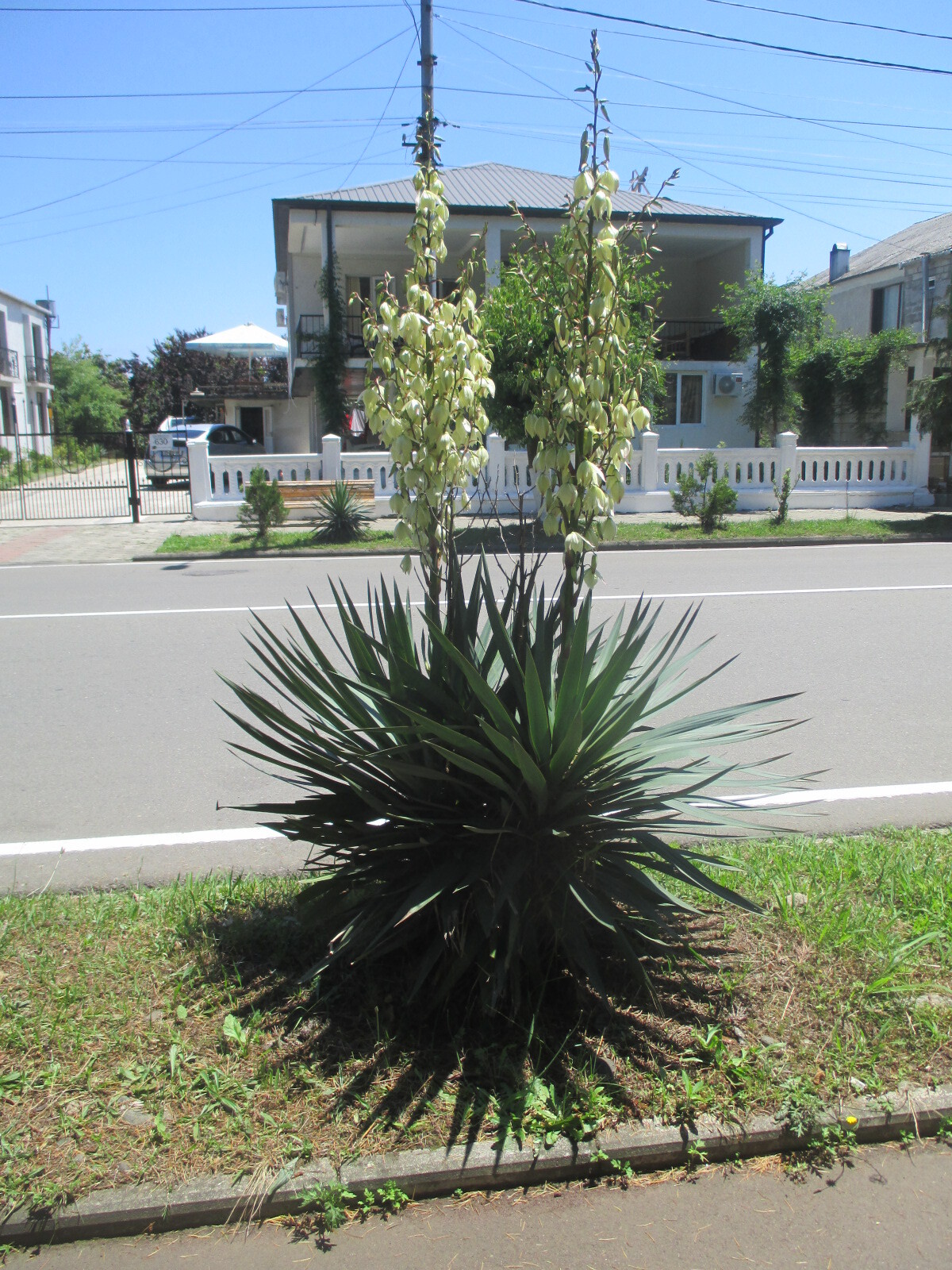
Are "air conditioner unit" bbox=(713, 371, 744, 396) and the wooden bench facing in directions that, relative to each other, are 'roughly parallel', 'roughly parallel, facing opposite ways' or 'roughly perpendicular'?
roughly parallel

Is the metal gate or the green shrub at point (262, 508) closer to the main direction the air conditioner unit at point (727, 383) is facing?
the green shrub

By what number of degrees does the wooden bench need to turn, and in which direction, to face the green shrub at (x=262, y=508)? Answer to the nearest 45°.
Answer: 0° — it already faces it

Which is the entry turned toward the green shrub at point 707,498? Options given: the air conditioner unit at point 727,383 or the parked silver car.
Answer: the air conditioner unit

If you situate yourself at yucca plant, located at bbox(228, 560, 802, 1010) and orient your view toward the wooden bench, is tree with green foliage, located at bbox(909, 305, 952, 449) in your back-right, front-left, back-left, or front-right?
front-right

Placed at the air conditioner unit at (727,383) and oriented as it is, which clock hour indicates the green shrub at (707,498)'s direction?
The green shrub is roughly at 12 o'clock from the air conditioner unit.

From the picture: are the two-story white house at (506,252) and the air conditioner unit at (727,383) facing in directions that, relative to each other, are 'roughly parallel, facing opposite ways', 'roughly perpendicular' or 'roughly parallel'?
roughly parallel

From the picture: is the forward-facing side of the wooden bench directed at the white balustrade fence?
no

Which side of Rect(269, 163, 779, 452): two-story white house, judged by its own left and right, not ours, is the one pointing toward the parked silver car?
right

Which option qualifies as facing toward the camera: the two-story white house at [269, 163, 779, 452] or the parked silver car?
the two-story white house

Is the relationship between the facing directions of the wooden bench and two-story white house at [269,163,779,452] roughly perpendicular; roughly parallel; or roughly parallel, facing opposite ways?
roughly parallel

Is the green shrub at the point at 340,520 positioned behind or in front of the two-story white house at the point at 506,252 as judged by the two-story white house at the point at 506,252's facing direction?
in front

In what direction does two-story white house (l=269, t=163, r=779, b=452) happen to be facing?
toward the camera

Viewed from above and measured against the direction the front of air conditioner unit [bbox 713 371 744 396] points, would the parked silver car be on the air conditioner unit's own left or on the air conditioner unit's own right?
on the air conditioner unit's own right

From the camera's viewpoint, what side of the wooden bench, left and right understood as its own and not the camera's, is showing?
front

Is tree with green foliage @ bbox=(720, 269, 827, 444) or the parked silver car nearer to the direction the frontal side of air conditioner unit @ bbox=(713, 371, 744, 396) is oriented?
the tree with green foliage

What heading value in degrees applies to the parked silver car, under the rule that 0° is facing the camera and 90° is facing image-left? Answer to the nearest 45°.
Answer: approximately 225°
